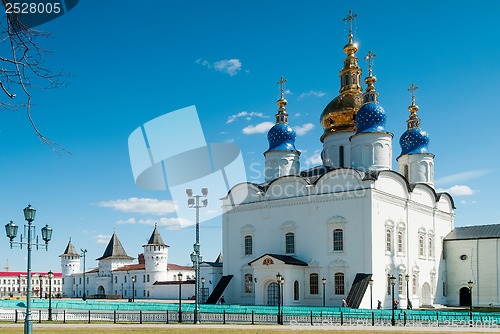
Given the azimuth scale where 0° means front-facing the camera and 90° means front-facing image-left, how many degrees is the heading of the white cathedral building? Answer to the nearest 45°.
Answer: approximately 45°

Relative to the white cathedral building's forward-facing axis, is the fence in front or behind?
in front
